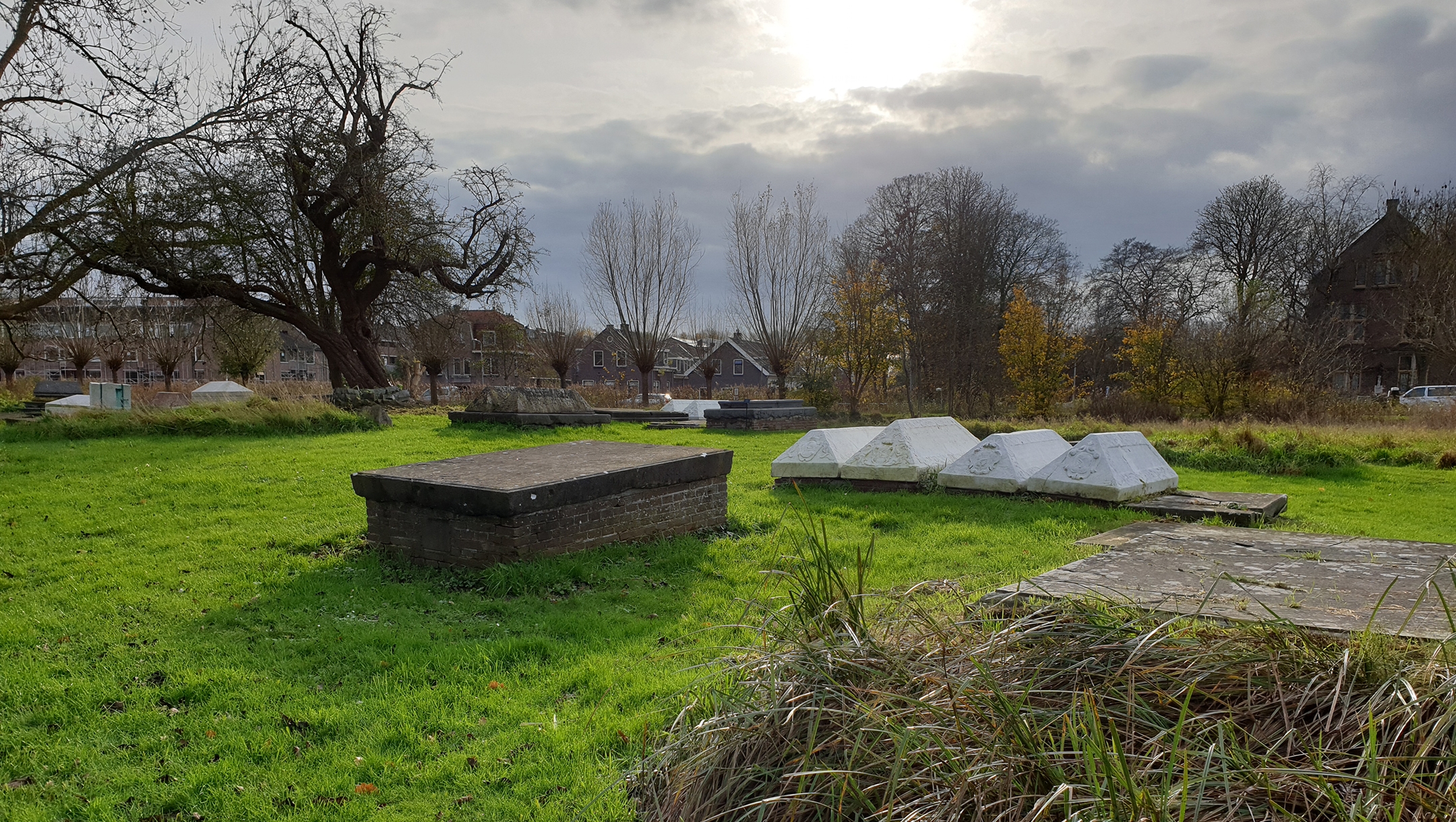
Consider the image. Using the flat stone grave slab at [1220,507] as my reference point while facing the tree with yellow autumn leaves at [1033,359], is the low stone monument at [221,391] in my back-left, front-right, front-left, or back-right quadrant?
front-left

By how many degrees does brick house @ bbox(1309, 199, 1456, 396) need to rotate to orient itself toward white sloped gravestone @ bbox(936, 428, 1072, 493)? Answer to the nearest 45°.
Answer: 0° — it already faces it

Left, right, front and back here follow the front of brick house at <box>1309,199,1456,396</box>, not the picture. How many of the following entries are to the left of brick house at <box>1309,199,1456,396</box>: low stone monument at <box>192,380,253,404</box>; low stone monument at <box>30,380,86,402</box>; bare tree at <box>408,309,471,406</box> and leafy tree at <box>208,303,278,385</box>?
0

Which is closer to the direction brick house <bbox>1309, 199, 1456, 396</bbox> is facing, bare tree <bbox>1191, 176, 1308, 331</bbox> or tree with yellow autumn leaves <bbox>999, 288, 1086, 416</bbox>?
the tree with yellow autumn leaves

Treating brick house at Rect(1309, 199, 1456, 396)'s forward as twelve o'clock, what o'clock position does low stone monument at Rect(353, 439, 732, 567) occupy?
The low stone monument is roughly at 12 o'clock from the brick house.

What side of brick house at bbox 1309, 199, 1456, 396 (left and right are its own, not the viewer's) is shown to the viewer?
front

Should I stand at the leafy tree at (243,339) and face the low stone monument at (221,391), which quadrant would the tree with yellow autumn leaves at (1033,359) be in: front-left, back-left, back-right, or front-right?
front-left

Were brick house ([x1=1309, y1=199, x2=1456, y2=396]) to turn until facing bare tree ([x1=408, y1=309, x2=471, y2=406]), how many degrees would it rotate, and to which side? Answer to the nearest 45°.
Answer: approximately 45° to its right

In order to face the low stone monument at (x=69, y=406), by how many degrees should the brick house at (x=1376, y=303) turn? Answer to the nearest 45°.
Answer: approximately 45° to its right

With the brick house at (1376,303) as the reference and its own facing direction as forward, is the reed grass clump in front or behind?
in front

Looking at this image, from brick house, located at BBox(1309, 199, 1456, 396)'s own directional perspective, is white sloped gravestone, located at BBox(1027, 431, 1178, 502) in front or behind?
in front

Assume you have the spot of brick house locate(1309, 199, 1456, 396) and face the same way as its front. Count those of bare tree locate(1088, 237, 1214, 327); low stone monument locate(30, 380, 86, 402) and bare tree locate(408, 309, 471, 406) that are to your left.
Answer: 0

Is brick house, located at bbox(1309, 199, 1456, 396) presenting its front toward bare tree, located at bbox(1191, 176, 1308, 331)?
no

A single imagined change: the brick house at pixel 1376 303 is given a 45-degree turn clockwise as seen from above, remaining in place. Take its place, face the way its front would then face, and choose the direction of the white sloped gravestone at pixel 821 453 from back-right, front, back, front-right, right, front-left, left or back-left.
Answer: front-left

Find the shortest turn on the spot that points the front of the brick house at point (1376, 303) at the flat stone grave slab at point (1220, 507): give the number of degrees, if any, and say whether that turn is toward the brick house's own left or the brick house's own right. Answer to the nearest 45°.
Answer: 0° — it already faces it

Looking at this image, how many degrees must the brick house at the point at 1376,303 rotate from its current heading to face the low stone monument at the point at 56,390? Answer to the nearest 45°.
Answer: approximately 45° to its right

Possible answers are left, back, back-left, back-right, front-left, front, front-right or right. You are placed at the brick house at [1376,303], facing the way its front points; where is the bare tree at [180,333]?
front-right
